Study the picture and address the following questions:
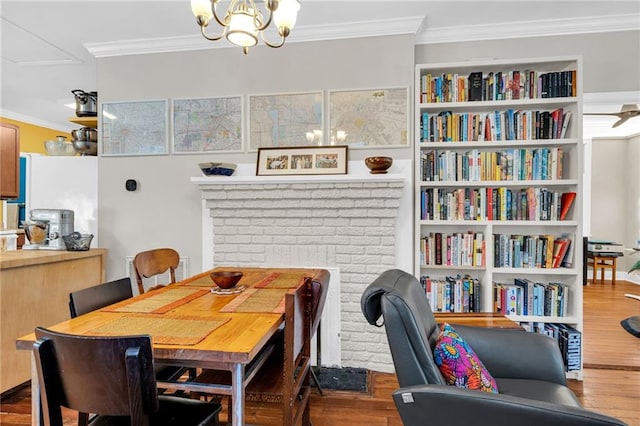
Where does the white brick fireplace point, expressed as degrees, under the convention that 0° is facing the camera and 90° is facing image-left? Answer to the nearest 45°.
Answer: approximately 0°

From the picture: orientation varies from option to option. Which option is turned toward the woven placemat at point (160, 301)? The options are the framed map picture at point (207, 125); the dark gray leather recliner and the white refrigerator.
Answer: the framed map picture

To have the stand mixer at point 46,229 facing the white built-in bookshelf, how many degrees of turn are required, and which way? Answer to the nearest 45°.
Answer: approximately 135° to its left
